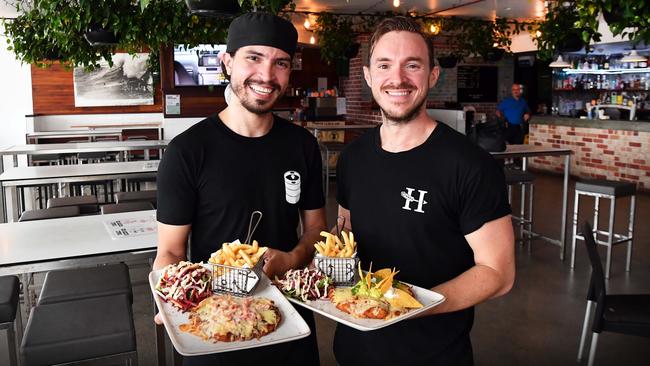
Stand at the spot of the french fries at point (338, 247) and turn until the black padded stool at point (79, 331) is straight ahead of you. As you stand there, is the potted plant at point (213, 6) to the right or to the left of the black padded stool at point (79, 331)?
right

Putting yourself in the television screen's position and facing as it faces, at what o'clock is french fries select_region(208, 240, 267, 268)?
The french fries is roughly at 12 o'clock from the television screen.

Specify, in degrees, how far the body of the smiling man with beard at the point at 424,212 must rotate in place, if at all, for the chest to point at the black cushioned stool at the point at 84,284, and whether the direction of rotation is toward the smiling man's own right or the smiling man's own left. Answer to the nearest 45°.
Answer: approximately 90° to the smiling man's own right

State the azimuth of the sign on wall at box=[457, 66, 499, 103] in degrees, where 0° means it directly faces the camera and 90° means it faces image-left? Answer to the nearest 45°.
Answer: approximately 0°

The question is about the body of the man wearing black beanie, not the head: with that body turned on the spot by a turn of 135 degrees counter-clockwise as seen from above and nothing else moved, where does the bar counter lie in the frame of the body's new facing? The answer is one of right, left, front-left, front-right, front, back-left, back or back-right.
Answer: front-right

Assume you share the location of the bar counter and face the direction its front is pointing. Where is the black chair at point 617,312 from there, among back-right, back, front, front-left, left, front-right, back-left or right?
front-left

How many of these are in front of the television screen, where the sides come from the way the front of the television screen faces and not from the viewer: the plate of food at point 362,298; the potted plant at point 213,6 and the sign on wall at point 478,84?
2

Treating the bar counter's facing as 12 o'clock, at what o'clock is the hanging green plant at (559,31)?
The hanging green plant is roughly at 11 o'clock from the bar counter.

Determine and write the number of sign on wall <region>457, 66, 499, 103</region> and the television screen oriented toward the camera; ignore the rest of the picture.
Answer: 2
